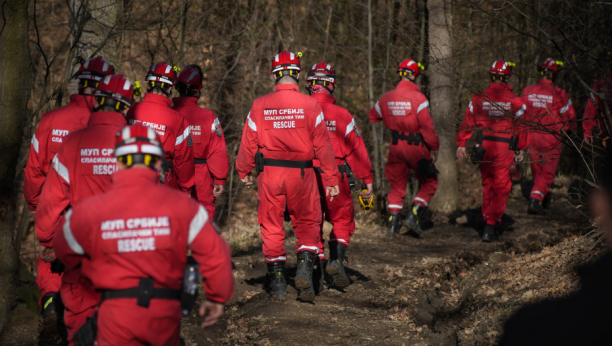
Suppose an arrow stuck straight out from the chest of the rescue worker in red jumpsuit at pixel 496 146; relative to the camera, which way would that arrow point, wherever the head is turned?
away from the camera

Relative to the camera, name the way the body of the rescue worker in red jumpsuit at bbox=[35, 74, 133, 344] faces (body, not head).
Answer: away from the camera

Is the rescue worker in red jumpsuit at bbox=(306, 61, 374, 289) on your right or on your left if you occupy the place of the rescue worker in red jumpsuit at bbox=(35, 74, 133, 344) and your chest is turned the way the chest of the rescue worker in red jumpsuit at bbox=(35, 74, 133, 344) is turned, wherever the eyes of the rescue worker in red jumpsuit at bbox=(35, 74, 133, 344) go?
on your right

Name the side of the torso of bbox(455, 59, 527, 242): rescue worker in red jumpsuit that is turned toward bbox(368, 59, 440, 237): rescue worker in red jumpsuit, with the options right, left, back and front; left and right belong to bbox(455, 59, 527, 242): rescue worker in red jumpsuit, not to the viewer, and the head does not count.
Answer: left

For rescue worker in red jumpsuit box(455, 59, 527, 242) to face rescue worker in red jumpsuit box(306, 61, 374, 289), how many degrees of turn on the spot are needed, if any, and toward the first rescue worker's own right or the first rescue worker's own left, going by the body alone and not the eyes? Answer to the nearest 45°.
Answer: approximately 135° to the first rescue worker's own left

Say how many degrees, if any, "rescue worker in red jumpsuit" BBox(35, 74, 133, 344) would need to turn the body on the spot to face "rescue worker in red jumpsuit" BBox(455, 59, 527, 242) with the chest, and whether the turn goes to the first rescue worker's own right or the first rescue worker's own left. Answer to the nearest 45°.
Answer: approximately 45° to the first rescue worker's own right

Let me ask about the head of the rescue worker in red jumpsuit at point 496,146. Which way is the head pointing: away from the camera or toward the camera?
away from the camera

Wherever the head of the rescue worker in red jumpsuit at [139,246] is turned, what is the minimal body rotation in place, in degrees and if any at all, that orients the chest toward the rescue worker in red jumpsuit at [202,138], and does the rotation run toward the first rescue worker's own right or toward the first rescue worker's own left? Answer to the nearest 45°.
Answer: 0° — they already face them

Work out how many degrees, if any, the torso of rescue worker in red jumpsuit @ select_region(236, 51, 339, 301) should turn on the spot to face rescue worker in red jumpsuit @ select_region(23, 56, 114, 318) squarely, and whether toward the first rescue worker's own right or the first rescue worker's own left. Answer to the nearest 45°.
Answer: approximately 135° to the first rescue worker's own left

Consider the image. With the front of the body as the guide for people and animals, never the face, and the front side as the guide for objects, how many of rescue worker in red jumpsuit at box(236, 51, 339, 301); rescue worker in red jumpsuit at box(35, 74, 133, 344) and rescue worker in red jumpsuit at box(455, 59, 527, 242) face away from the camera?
3

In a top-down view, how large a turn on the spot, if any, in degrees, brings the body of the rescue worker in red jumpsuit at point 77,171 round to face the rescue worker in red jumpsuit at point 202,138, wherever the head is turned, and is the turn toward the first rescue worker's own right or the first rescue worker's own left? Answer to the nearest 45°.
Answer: approximately 45° to the first rescue worker's own right

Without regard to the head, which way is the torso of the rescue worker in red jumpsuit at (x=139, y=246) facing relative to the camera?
away from the camera

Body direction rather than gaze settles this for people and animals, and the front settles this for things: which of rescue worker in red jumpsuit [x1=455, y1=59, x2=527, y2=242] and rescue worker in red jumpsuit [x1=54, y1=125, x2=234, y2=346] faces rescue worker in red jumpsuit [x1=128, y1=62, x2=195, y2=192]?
rescue worker in red jumpsuit [x1=54, y1=125, x2=234, y2=346]

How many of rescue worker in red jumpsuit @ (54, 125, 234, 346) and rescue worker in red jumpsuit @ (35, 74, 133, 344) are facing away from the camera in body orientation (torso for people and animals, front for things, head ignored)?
2

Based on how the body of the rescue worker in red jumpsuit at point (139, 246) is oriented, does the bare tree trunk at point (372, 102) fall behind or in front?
in front

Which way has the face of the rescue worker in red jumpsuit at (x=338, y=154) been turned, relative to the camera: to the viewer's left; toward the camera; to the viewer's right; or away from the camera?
away from the camera

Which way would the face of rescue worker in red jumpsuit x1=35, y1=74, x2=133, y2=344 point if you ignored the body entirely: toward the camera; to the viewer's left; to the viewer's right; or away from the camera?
away from the camera

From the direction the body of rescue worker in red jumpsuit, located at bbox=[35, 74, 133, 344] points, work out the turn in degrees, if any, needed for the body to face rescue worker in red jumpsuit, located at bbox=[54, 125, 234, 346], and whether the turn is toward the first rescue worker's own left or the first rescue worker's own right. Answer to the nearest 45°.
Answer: approximately 180°

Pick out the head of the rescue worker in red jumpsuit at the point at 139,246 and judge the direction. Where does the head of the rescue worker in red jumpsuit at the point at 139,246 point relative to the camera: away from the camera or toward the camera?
away from the camera

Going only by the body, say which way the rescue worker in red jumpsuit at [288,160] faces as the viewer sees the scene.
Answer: away from the camera
